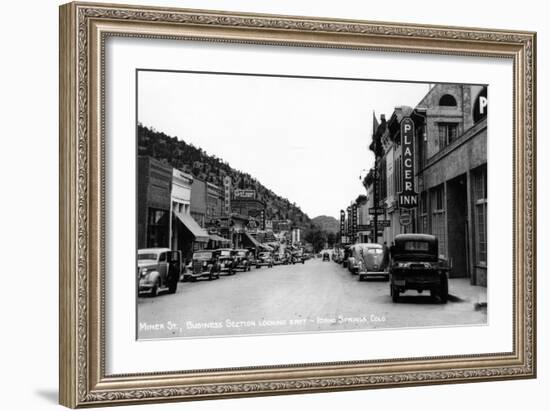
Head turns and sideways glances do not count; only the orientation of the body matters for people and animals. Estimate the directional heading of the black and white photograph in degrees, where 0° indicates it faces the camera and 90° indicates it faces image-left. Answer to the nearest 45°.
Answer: approximately 315°

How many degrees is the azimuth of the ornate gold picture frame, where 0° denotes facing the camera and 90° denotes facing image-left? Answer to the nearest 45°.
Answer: approximately 315°
